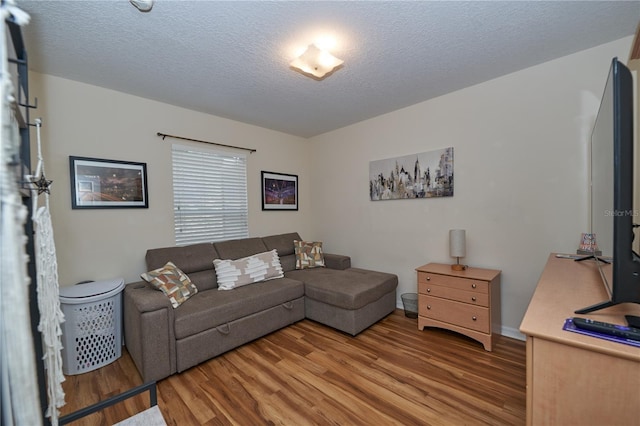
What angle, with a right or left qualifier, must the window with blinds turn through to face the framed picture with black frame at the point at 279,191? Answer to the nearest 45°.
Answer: approximately 45° to its left

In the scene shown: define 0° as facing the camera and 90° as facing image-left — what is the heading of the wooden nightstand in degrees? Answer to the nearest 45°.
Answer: approximately 45°

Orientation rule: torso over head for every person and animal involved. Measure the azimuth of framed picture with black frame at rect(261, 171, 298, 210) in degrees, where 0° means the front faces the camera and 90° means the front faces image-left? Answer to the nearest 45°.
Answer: approximately 315°

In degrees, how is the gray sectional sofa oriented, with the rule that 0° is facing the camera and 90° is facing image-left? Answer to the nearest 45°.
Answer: approximately 315°

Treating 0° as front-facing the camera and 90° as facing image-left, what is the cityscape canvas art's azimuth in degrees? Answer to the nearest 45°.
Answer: approximately 45°
